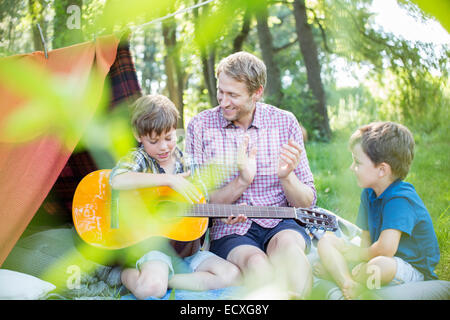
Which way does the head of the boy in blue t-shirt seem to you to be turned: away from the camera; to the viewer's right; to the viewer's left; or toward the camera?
to the viewer's left

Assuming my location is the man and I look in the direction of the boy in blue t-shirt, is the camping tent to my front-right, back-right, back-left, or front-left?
back-right

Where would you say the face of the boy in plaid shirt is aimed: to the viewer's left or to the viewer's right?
to the viewer's right

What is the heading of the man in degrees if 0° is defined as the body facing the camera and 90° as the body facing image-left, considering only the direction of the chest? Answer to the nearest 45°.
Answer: approximately 0°

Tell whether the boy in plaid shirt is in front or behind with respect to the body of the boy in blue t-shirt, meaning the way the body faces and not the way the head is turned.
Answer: in front

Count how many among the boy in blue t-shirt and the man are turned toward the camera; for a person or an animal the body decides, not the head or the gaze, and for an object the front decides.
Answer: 1

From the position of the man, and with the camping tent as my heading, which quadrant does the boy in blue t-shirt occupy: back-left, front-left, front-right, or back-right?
back-left

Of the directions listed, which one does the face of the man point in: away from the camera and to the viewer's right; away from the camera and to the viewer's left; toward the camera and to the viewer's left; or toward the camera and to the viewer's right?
toward the camera and to the viewer's left

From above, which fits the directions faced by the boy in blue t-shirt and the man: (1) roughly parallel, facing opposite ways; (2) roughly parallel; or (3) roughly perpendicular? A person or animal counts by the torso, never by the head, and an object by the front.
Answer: roughly perpendicular

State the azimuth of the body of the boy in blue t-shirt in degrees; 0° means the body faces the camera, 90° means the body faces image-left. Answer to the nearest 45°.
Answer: approximately 90°

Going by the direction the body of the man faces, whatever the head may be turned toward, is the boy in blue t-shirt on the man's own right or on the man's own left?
on the man's own left

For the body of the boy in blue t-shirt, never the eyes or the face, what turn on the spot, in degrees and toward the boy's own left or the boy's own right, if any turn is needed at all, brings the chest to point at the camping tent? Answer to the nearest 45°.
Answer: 0° — they already face it
